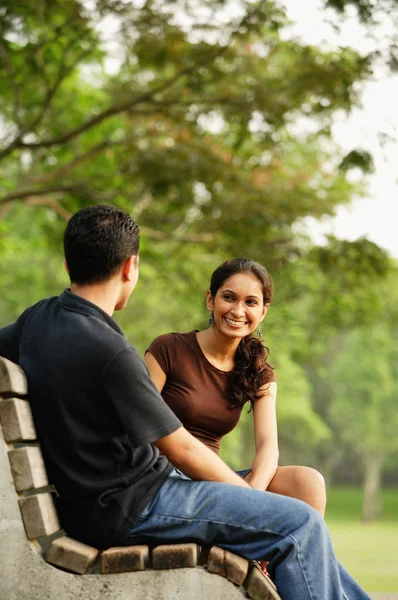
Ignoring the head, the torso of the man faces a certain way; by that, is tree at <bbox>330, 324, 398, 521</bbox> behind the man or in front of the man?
in front

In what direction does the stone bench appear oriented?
to the viewer's right

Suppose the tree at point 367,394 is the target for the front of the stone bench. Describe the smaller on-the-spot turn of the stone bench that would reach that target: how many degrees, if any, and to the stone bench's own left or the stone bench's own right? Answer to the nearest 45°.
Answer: approximately 90° to the stone bench's own left

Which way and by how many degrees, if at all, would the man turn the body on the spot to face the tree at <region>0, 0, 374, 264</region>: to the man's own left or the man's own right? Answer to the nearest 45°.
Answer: approximately 45° to the man's own left

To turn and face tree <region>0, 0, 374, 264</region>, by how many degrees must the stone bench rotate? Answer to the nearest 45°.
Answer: approximately 90° to its left

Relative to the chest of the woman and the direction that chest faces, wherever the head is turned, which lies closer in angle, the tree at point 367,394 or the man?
the man

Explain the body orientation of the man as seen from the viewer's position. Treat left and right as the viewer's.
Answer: facing away from the viewer and to the right of the viewer

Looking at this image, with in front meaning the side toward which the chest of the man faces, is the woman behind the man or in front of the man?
in front

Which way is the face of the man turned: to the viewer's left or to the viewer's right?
to the viewer's right
